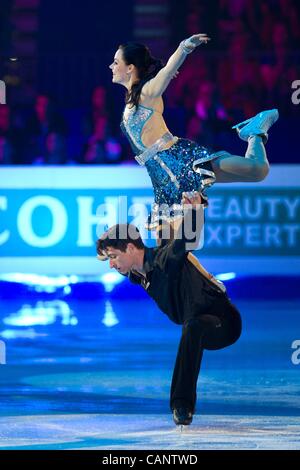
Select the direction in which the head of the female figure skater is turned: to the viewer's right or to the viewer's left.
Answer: to the viewer's left

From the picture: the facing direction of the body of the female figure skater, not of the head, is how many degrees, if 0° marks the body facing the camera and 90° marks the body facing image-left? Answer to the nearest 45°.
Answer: approximately 90°

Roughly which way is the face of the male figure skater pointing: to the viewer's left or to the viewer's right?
to the viewer's left
